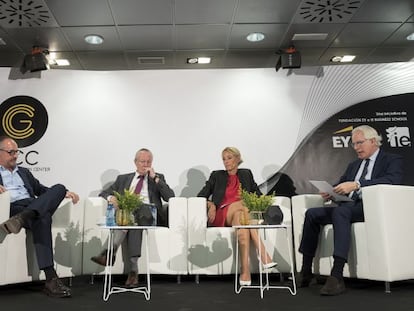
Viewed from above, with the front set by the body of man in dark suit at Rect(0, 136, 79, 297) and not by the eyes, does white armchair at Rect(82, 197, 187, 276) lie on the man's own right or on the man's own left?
on the man's own left

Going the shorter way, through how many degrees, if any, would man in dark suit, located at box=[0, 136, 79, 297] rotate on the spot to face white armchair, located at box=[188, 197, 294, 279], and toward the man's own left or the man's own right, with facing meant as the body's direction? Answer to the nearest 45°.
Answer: approximately 45° to the man's own left

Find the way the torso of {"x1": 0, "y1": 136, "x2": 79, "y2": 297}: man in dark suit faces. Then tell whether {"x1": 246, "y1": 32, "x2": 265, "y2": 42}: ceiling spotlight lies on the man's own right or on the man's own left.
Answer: on the man's own left

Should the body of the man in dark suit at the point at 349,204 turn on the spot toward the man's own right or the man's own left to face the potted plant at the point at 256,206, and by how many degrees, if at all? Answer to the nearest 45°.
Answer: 0° — they already face it

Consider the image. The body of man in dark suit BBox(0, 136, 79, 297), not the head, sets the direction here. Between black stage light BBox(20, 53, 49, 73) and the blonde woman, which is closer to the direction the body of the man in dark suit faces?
the blonde woman

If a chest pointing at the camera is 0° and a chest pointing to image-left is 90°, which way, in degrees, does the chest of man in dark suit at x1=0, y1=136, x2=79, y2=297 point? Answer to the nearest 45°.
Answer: approximately 315°

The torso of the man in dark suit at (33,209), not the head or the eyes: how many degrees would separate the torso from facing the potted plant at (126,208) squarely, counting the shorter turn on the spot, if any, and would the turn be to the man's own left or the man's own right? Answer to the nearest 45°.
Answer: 0° — they already face it
